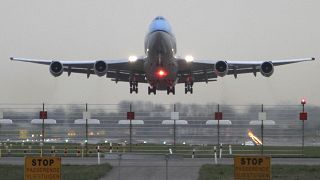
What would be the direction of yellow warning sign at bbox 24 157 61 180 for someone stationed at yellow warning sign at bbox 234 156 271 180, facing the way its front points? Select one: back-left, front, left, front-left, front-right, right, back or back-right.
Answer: right

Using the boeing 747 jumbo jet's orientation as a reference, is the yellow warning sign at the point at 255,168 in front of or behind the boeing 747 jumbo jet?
in front

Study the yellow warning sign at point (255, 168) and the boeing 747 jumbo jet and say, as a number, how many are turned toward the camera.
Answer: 2

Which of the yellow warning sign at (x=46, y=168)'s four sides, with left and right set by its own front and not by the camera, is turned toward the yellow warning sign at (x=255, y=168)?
left

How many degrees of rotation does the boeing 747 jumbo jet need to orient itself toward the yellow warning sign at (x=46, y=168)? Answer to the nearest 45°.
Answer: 0° — it already faces it

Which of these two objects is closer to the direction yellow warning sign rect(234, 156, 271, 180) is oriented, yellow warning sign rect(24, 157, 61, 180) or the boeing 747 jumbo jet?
the yellow warning sign
